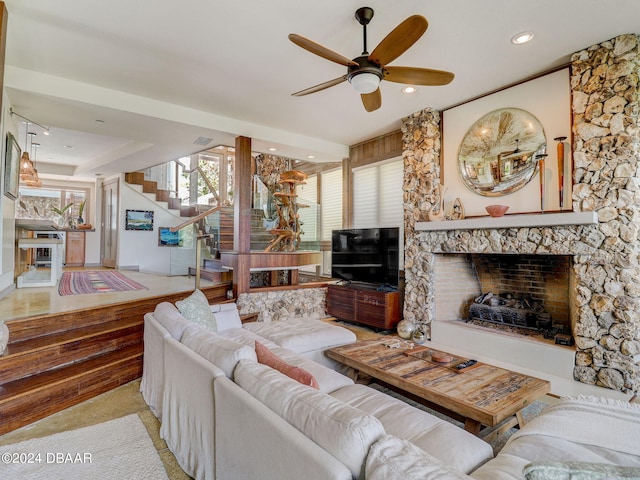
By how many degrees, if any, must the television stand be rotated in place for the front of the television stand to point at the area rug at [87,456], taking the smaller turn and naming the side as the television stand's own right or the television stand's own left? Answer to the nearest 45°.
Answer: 0° — it already faces it

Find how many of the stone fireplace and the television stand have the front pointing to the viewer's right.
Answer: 0

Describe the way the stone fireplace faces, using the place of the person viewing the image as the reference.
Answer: facing the viewer and to the left of the viewer

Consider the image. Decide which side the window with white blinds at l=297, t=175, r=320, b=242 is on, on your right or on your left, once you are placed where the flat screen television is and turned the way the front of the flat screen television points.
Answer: on your right

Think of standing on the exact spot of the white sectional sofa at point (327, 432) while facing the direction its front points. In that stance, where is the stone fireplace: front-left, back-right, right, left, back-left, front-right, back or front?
front

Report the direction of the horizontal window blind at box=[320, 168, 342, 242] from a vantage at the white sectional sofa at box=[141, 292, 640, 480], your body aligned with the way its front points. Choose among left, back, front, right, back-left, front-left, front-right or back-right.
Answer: front-left

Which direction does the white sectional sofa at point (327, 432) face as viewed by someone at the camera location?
facing away from the viewer and to the right of the viewer

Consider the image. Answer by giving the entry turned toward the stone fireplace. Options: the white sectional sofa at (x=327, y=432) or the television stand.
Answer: the white sectional sofa

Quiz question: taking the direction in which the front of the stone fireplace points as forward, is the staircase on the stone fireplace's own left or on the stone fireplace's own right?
on the stone fireplace's own right
